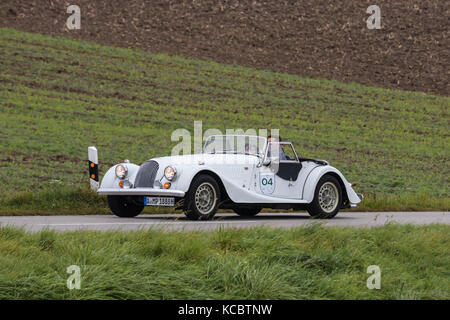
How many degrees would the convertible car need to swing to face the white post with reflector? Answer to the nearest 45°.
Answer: approximately 90° to its right

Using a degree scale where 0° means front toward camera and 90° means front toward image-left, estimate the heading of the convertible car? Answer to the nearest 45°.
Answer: approximately 45°
